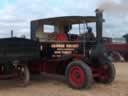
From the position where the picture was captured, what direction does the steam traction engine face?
facing the viewer and to the right of the viewer
